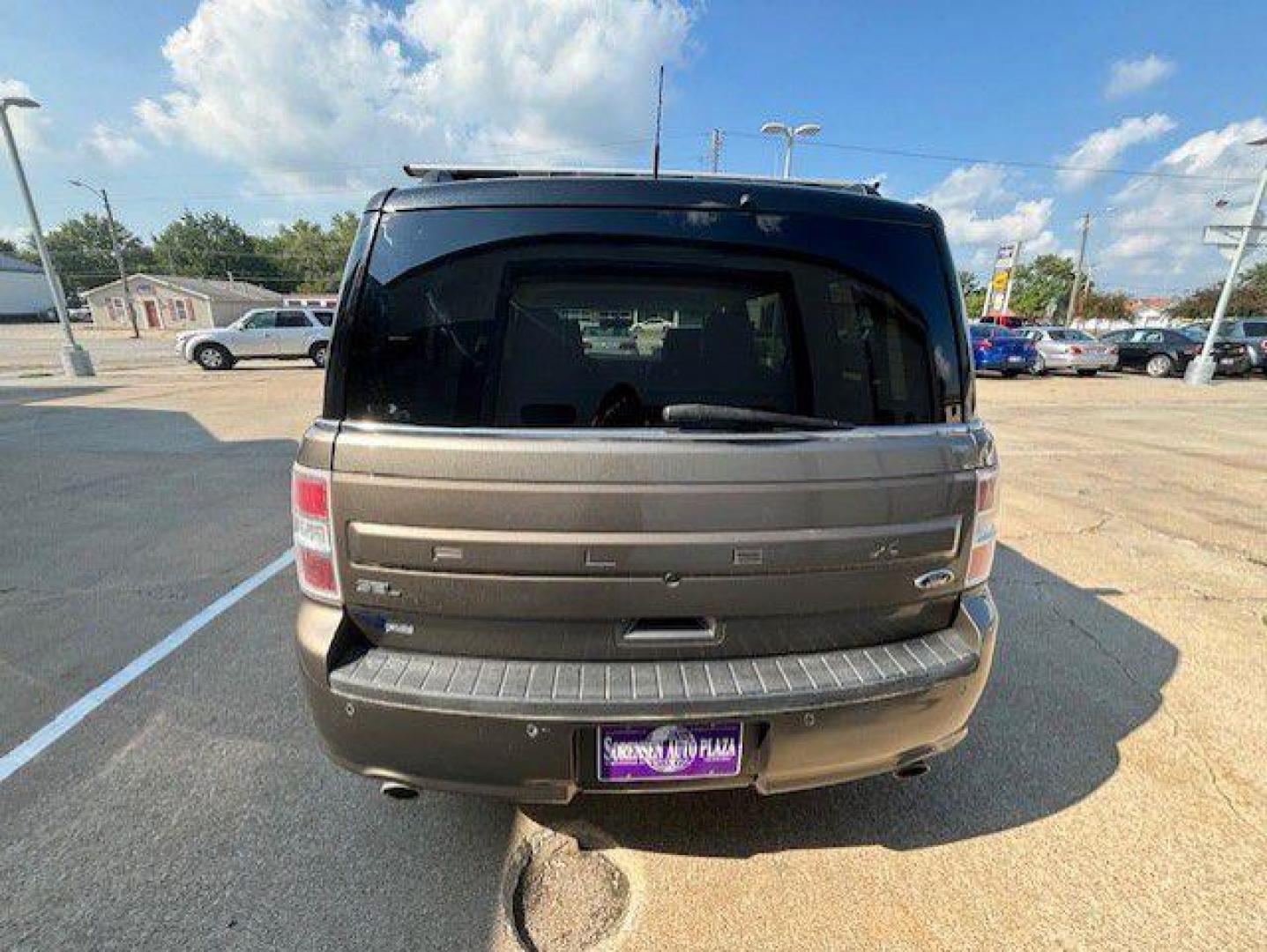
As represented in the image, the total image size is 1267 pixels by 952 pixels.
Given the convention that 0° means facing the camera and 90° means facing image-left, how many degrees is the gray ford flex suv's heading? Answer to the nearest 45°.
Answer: approximately 180°

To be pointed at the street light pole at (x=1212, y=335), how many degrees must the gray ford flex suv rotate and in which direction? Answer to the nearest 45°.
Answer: approximately 45° to its right

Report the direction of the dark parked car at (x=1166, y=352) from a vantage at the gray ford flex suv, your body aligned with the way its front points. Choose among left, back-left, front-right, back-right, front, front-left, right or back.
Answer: front-right

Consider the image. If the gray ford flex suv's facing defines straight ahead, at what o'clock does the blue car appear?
The blue car is roughly at 1 o'clock from the gray ford flex suv.

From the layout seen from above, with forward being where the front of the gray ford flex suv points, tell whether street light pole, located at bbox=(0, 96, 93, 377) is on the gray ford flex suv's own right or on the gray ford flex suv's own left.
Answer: on the gray ford flex suv's own left
